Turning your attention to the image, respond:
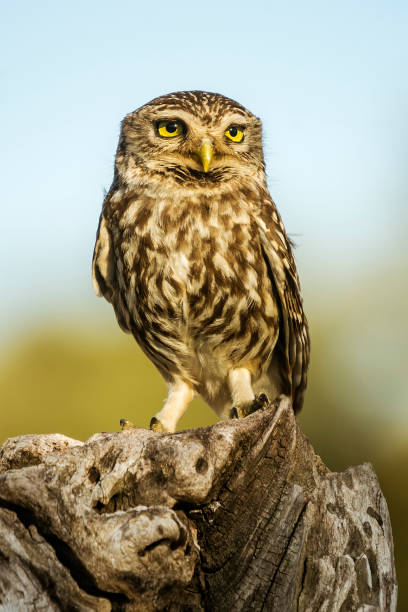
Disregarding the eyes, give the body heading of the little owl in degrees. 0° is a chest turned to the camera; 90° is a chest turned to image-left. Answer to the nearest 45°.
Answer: approximately 0°
